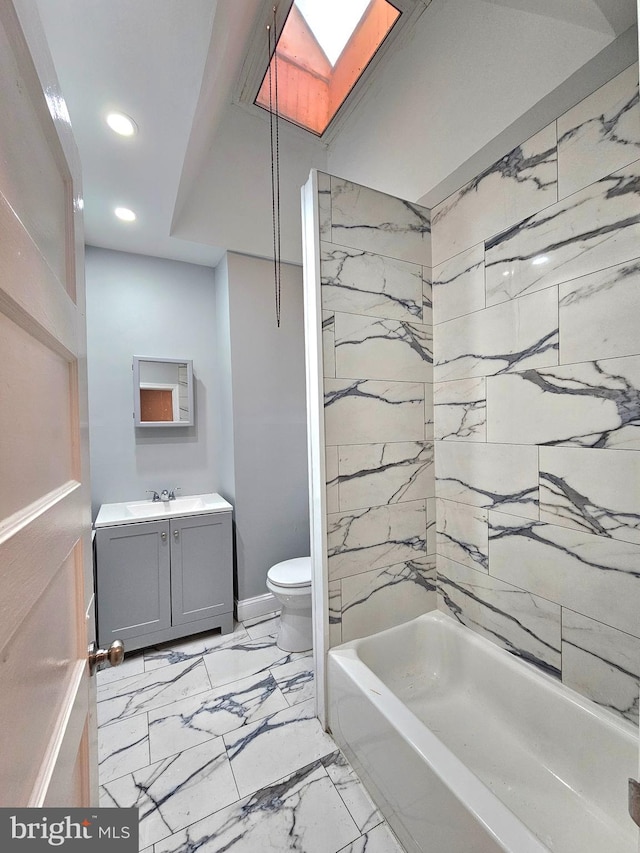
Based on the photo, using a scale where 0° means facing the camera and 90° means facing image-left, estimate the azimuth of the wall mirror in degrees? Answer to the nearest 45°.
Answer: approximately 0°

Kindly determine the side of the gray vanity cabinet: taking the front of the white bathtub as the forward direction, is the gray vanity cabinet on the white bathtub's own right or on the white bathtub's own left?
on the white bathtub's own right

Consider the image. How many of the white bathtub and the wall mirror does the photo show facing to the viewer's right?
0

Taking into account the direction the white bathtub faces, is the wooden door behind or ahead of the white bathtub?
ahead

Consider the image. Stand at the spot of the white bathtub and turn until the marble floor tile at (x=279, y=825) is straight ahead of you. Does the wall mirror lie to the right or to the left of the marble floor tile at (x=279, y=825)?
right

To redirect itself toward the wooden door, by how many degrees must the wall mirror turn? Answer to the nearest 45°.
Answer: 0° — it already faces it

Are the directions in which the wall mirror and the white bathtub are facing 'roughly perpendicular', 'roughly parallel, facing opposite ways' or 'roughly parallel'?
roughly perpendicular

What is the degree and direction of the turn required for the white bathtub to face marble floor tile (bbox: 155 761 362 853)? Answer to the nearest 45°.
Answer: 0° — it already faces it

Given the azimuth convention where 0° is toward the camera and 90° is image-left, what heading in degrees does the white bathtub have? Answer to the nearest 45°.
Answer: approximately 45°

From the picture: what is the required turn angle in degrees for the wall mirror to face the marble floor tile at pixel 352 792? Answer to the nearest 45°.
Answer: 0° — it already faces it
